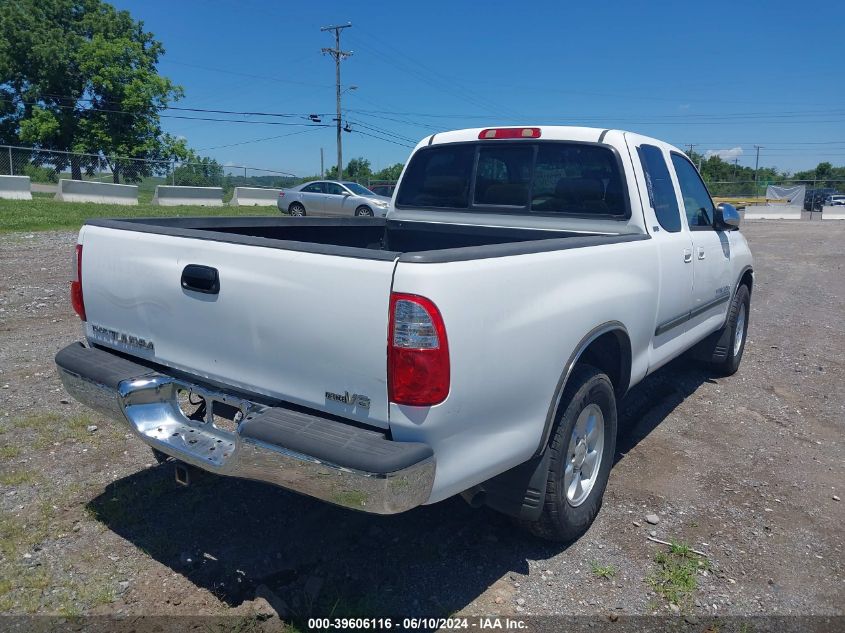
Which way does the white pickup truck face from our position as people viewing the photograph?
facing away from the viewer and to the right of the viewer

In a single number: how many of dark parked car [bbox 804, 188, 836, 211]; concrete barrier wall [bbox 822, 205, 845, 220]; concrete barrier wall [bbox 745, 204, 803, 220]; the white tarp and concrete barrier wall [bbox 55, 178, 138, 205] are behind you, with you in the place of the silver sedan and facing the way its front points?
1

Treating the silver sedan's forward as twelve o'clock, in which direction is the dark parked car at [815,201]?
The dark parked car is roughly at 11 o'clock from the silver sedan.

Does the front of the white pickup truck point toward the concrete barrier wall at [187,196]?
no

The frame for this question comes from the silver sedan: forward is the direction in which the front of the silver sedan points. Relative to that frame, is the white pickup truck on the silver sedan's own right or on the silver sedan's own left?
on the silver sedan's own right

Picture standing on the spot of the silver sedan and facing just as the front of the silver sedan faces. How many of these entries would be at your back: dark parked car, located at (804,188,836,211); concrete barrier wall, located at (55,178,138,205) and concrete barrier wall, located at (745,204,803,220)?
1

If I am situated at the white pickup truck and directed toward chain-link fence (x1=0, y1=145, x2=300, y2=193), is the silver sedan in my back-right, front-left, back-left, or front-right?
front-right

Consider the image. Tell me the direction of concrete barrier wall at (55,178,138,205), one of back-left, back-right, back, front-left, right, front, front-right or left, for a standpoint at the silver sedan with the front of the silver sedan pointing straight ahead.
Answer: back

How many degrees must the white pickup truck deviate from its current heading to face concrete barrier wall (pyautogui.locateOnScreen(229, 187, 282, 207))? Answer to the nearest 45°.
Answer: approximately 45° to its left

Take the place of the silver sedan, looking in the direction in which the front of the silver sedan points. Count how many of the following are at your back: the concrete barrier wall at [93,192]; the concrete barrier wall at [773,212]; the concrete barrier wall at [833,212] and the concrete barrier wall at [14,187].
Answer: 2

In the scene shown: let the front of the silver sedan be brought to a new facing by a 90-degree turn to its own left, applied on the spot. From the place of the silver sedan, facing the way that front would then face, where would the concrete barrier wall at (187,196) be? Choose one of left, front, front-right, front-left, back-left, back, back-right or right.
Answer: front-left

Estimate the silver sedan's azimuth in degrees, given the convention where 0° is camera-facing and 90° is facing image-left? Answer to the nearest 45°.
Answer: approximately 270°

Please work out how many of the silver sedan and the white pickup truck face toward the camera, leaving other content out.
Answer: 0

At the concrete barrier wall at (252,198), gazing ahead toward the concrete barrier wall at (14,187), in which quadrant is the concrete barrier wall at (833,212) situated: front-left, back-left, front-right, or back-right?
back-left

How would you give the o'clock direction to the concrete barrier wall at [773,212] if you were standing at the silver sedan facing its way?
The concrete barrier wall is roughly at 11 o'clock from the silver sedan.

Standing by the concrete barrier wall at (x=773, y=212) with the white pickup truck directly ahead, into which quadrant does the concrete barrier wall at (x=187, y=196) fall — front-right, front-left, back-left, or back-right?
front-right

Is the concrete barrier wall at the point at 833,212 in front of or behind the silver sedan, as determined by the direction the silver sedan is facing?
in front

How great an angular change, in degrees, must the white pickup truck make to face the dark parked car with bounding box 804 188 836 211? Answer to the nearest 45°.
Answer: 0° — it already faces it

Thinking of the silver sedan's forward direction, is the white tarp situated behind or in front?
in front

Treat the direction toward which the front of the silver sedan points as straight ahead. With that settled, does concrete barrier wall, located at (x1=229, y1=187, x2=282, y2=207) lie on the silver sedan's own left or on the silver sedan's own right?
on the silver sedan's own left
